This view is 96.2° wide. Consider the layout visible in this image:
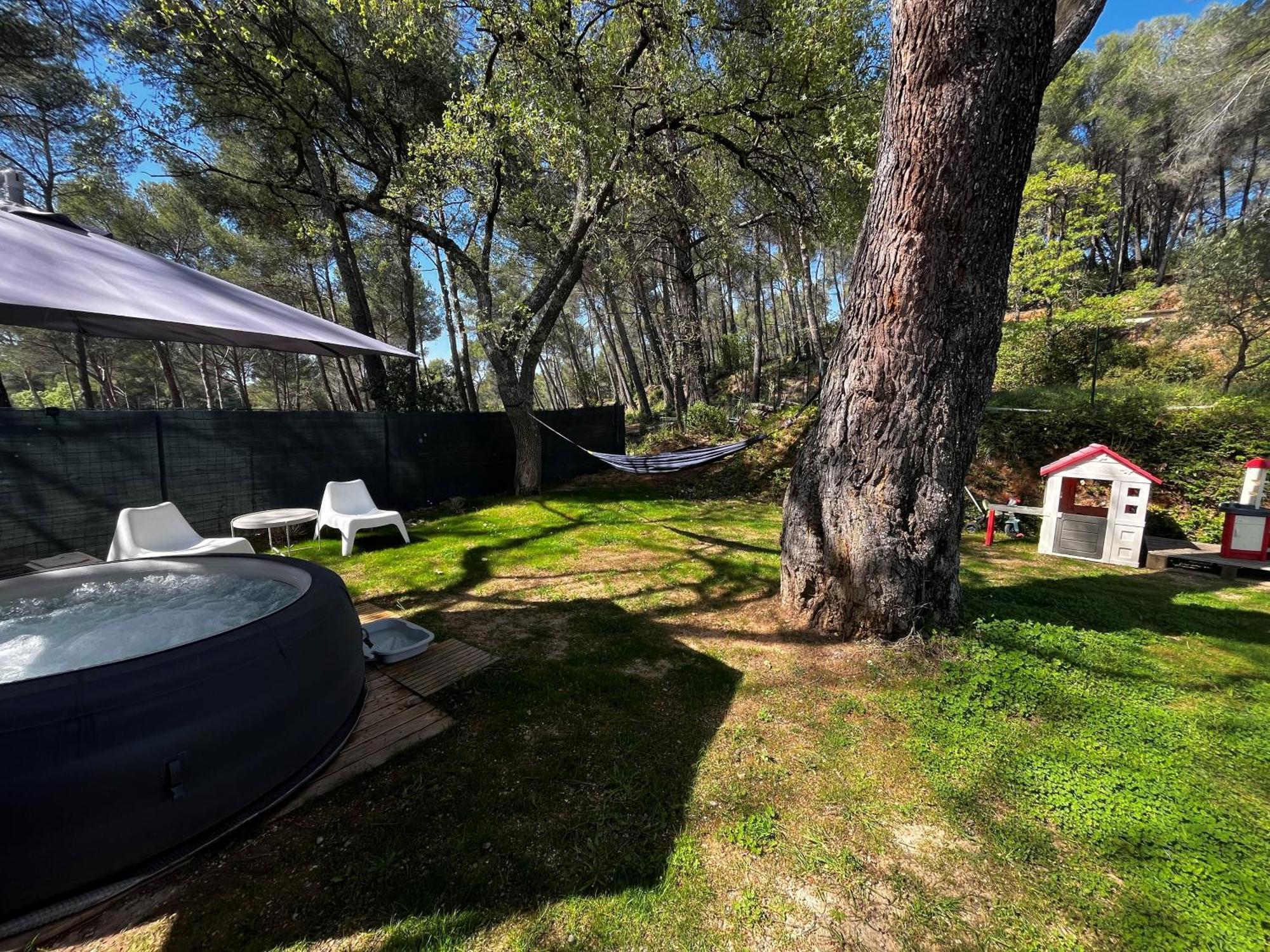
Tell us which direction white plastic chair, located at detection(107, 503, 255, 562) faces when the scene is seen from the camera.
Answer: facing the viewer and to the right of the viewer

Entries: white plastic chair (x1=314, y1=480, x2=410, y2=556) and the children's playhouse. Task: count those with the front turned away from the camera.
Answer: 0

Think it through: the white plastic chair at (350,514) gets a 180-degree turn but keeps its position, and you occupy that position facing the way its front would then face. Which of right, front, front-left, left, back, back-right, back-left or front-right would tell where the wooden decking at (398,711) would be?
back-left

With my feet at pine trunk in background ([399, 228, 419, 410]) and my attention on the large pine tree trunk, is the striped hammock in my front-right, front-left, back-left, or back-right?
front-left

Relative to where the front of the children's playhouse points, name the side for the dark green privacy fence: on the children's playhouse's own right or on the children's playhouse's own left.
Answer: on the children's playhouse's own right

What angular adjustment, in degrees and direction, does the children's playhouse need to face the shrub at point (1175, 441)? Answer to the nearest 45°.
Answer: approximately 180°

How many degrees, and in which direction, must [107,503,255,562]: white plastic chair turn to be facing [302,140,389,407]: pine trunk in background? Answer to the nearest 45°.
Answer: approximately 90° to its left

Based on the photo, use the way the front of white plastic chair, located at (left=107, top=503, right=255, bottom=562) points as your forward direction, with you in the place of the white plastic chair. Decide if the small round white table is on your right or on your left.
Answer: on your left

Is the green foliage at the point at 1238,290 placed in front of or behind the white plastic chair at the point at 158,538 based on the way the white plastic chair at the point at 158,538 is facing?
in front

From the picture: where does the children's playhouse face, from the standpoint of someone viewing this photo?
facing the viewer

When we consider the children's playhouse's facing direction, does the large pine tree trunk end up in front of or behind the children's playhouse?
in front

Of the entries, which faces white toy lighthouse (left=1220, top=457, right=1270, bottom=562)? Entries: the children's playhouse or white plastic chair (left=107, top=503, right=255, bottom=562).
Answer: the white plastic chair

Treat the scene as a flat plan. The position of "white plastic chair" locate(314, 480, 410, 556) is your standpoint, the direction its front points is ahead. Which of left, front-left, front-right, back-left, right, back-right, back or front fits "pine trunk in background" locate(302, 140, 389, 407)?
back-left
